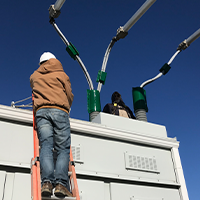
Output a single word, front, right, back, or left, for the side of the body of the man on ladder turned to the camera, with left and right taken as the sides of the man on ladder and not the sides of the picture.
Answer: back
